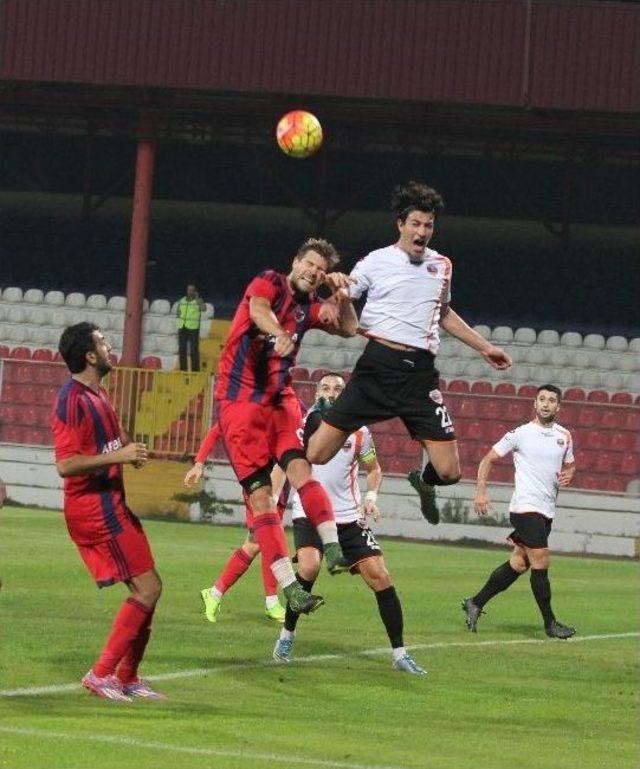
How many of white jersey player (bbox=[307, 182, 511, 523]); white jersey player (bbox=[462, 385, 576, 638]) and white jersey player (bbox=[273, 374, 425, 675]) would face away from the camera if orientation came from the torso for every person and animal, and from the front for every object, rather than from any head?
0

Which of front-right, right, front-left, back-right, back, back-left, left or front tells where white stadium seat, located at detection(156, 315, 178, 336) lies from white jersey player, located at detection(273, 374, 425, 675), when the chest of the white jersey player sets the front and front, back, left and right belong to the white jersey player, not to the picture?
back

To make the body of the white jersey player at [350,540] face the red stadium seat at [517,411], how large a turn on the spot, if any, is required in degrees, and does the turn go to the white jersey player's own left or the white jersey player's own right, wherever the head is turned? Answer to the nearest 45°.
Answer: approximately 180°

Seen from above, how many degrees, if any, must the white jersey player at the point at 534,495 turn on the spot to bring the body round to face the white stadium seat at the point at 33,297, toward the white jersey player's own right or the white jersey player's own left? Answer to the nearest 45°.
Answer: approximately 180°

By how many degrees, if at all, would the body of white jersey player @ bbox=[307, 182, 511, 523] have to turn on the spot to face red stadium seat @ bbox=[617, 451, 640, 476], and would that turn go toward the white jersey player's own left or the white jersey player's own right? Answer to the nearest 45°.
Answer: approximately 135° to the white jersey player's own left

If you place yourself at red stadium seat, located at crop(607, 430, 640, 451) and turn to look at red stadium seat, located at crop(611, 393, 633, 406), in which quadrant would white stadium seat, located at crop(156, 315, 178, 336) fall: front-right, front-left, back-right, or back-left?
front-left

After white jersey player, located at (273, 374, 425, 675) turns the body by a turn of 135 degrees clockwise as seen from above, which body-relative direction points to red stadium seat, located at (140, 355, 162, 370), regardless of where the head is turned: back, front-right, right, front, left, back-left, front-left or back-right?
front-right

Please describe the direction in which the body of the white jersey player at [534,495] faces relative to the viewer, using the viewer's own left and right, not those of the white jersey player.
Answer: facing the viewer and to the right of the viewer

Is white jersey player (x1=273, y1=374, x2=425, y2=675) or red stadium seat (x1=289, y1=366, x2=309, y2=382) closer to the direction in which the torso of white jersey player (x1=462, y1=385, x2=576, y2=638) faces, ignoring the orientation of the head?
the white jersey player

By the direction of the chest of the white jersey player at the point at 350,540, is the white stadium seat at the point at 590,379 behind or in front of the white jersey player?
behind

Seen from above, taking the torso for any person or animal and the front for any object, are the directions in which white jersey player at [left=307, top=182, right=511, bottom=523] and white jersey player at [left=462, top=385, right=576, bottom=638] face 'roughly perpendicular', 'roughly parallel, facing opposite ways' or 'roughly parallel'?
roughly parallel

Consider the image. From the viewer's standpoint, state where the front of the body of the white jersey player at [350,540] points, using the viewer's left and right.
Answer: facing the viewer

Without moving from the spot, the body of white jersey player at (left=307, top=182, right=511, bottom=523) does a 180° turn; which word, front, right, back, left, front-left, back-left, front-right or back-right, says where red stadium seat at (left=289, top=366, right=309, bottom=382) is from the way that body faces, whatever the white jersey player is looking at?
front-right

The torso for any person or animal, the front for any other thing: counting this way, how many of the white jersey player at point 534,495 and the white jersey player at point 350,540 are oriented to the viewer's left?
0

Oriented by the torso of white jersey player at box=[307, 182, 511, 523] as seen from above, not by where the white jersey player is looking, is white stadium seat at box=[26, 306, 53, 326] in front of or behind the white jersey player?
behind
